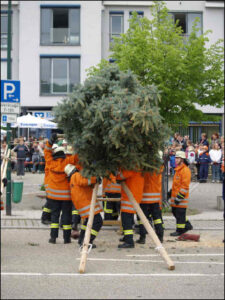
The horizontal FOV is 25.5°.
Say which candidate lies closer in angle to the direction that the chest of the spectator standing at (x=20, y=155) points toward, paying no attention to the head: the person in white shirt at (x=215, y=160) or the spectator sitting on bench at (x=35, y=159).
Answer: the person in white shirt

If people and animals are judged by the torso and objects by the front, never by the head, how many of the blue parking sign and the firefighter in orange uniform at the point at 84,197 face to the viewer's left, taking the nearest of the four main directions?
0

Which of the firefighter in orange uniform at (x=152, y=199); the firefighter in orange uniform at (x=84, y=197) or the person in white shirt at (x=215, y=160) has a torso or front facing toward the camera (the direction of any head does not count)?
the person in white shirt

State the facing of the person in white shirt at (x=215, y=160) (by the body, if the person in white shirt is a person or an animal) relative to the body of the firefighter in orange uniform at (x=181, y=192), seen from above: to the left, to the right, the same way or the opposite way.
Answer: to the left

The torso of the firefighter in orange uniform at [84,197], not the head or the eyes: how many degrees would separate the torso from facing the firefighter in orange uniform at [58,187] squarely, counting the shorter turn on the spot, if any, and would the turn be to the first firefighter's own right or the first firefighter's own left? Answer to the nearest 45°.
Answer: approximately 135° to the first firefighter's own left

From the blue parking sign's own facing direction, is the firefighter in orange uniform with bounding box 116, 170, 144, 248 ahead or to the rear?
ahead

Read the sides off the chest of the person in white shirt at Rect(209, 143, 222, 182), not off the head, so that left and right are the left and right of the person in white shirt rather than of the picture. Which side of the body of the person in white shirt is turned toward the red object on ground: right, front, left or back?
front
